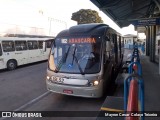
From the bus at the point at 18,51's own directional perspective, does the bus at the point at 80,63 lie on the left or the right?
on its left

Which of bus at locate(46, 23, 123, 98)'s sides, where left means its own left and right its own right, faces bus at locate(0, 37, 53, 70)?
right

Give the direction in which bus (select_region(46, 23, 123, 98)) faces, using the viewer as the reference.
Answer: facing the viewer and to the left of the viewer

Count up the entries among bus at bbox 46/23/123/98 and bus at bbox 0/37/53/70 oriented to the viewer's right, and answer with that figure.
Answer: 0
